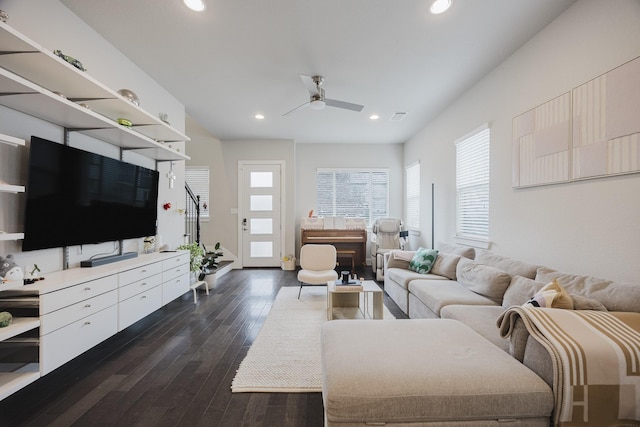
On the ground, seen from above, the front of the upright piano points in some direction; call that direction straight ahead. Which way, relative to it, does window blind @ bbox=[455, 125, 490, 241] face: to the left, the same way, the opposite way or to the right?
to the right

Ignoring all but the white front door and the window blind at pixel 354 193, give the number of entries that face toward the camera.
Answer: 2

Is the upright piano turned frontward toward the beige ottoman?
yes

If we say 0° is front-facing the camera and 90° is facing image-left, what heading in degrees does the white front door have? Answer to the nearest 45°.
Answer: approximately 0°

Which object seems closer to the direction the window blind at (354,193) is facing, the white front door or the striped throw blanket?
the striped throw blanket

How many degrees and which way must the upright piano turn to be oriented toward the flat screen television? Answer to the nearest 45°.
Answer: approximately 45° to its right

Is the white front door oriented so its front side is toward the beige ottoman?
yes

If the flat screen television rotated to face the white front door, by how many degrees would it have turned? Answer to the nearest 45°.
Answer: approximately 90° to its left

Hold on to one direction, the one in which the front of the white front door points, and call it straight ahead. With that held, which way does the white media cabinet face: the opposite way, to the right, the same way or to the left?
to the left

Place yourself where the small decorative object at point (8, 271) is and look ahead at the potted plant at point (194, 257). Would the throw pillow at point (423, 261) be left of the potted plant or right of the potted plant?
right
